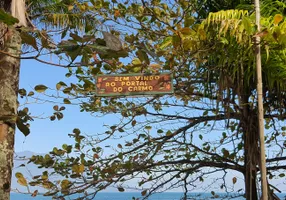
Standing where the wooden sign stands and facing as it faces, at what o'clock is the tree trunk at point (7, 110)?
The tree trunk is roughly at 2 o'clock from the wooden sign.

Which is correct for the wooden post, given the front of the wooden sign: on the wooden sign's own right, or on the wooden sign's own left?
on the wooden sign's own left

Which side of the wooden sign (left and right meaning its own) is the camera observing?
front
